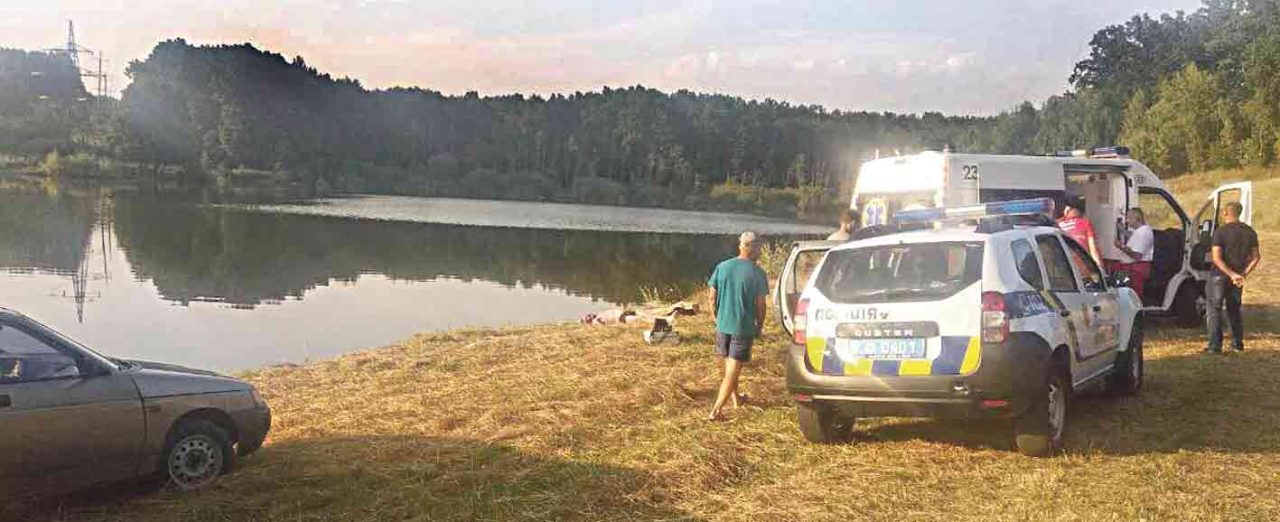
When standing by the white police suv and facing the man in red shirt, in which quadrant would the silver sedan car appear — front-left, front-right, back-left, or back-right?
back-left

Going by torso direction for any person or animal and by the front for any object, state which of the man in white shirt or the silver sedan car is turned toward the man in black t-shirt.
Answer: the silver sedan car

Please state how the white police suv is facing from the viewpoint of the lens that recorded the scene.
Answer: facing away from the viewer and to the right of the viewer

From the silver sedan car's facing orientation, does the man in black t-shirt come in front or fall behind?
in front

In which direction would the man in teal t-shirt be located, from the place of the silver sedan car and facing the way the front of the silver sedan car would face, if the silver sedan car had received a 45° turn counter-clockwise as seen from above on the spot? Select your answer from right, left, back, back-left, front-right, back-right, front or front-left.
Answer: front-right

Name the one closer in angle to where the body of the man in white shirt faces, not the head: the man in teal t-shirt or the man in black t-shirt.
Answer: the man in teal t-shirt

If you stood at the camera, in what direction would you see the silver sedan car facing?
facing to the right of the viewer

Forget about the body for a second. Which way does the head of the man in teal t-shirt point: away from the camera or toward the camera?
away from the camera

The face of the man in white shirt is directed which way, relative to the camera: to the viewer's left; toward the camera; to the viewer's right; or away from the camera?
to the viewer's left

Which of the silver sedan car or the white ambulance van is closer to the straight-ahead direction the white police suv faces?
the white ambulance van

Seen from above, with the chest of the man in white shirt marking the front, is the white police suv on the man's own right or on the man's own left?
on the man's own left

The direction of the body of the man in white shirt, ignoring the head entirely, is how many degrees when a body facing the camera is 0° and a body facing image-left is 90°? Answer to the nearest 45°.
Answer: approximately 90°

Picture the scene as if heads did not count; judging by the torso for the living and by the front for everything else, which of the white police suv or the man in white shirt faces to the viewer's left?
the man in white shirt
